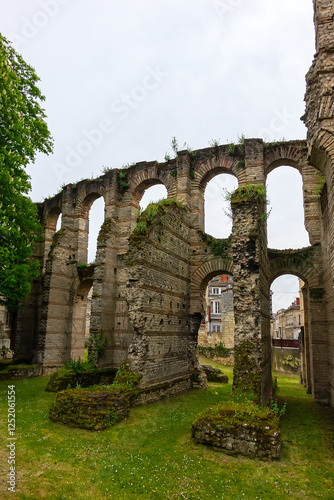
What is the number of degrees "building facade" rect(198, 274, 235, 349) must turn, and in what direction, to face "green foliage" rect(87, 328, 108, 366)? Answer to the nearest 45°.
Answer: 0° — it already faces it

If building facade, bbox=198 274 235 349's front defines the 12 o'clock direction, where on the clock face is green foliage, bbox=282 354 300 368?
The green foliage is roughly at 11 o'clock from the building facade.

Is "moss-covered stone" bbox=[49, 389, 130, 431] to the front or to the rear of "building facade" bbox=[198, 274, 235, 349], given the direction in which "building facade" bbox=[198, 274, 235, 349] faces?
to the front

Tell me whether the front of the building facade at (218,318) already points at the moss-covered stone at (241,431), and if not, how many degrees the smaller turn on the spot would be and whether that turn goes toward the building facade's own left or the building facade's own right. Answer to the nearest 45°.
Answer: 0° — it already faces it

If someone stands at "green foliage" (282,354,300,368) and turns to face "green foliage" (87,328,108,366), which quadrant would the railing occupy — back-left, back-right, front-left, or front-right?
back-right

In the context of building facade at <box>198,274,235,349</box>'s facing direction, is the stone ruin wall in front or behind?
in front

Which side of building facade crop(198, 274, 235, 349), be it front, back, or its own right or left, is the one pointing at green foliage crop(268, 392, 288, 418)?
front

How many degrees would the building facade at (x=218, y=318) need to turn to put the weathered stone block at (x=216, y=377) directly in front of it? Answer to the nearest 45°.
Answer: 0° — it already faces it

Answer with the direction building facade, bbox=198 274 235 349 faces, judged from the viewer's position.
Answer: facing the viewer

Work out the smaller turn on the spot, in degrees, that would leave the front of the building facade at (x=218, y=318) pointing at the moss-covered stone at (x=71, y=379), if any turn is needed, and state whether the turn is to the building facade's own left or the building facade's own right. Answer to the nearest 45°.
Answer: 0° — it already faces it

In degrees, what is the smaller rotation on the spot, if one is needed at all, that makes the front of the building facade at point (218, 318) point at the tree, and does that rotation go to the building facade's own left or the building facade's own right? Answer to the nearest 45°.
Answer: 0° — it already faces it
